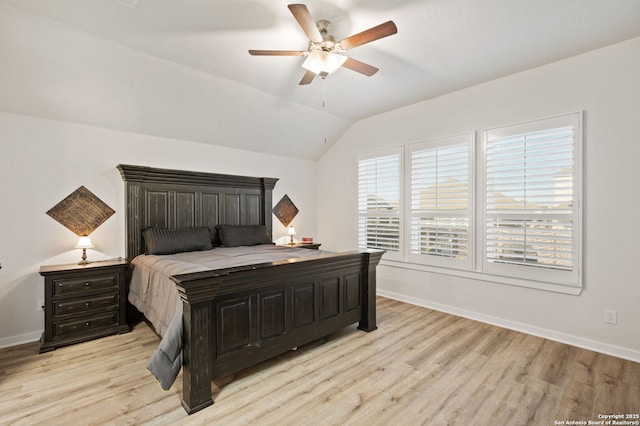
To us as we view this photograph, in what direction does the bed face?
facing the viewer and to the right of the viewer

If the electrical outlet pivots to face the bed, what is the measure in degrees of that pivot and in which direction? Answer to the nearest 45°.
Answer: approximately 45° to its right

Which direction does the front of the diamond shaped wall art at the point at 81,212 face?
toward the camera

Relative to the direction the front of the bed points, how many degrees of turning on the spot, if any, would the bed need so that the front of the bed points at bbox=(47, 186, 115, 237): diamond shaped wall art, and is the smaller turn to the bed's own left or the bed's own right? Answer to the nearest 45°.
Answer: approximately 180°

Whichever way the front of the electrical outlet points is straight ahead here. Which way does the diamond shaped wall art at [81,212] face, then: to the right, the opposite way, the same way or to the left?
to the left

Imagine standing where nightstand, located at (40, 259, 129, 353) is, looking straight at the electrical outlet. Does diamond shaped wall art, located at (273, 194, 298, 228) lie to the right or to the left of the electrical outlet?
left

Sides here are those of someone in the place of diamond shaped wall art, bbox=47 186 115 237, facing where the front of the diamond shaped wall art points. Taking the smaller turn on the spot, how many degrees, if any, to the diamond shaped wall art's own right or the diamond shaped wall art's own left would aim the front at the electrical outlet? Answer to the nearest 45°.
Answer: approximately 45° to the diamond shaped wall art's own left

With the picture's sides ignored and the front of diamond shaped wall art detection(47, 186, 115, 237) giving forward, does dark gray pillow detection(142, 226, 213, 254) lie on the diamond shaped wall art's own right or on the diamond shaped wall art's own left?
on the diamond shaped wall art's own left

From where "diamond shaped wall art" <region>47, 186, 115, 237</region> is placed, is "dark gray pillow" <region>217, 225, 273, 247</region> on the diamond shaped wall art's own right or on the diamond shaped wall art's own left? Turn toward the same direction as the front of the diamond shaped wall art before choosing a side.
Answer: on the diamond shaped wall art's own left

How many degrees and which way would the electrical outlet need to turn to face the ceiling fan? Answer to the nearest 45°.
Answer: approximately 45° to its right

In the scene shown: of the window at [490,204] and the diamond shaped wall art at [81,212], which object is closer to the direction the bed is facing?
the window

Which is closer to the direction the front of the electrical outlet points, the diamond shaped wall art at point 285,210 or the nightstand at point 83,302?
the nightstand

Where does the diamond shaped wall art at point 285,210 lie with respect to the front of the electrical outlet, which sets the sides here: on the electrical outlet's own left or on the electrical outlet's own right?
on the electrical outlet's own right
